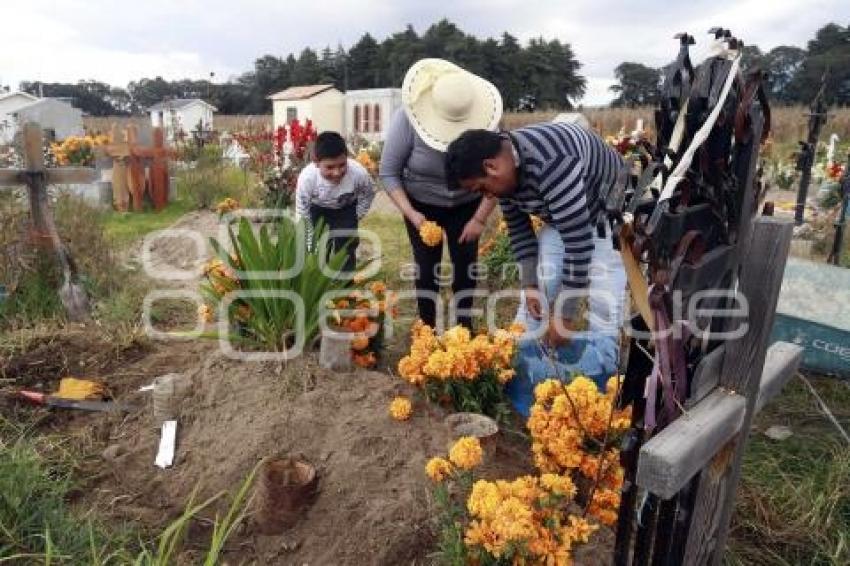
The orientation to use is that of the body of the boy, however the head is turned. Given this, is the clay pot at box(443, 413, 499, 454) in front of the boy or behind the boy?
in front

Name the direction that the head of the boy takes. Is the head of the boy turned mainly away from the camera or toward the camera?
toward the camera

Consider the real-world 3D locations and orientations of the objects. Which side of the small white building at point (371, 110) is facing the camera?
front

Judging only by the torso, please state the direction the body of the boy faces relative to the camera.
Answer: toward the camera

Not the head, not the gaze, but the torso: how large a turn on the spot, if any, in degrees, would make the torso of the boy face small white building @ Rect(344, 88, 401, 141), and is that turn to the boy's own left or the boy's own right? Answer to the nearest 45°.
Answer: approximately 180°

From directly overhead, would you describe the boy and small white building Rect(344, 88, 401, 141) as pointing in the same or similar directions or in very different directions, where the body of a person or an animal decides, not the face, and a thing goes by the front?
same or similar directions

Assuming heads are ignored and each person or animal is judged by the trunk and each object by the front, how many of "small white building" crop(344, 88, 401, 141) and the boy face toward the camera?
2

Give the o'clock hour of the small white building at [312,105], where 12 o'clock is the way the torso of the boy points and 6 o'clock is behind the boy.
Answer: The small white building is roughly at 6 o'clock from the boy.

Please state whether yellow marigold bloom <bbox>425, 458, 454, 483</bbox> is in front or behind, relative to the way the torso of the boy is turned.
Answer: in front

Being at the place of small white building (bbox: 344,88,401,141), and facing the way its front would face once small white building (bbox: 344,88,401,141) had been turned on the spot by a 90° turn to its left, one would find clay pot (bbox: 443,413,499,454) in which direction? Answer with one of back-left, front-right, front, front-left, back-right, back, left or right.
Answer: right

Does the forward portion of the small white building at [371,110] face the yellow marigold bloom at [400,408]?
yes

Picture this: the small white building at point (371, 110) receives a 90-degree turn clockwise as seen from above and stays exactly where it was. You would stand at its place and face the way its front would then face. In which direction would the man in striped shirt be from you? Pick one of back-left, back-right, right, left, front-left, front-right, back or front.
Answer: left

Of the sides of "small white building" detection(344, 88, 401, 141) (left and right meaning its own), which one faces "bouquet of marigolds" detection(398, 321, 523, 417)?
front

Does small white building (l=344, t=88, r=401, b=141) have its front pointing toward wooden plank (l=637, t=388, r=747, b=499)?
yes
